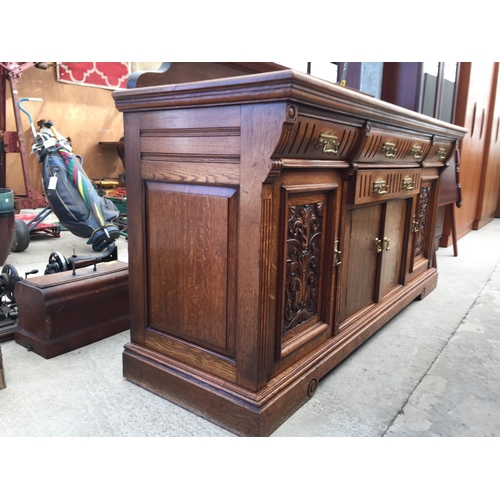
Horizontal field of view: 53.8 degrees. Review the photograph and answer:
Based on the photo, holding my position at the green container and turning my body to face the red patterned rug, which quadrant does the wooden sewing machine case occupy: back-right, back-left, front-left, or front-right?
back-right

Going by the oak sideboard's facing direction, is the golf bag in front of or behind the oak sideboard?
behind

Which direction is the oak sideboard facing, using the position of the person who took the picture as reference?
facing the viewer and to the right of the viewer

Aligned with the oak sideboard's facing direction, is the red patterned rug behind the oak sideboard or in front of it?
behind

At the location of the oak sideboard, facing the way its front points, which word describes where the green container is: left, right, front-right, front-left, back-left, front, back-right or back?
back

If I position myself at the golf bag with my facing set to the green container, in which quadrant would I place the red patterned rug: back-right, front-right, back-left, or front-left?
back-right

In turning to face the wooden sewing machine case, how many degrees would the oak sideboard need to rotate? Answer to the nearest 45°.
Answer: approximately 180°
